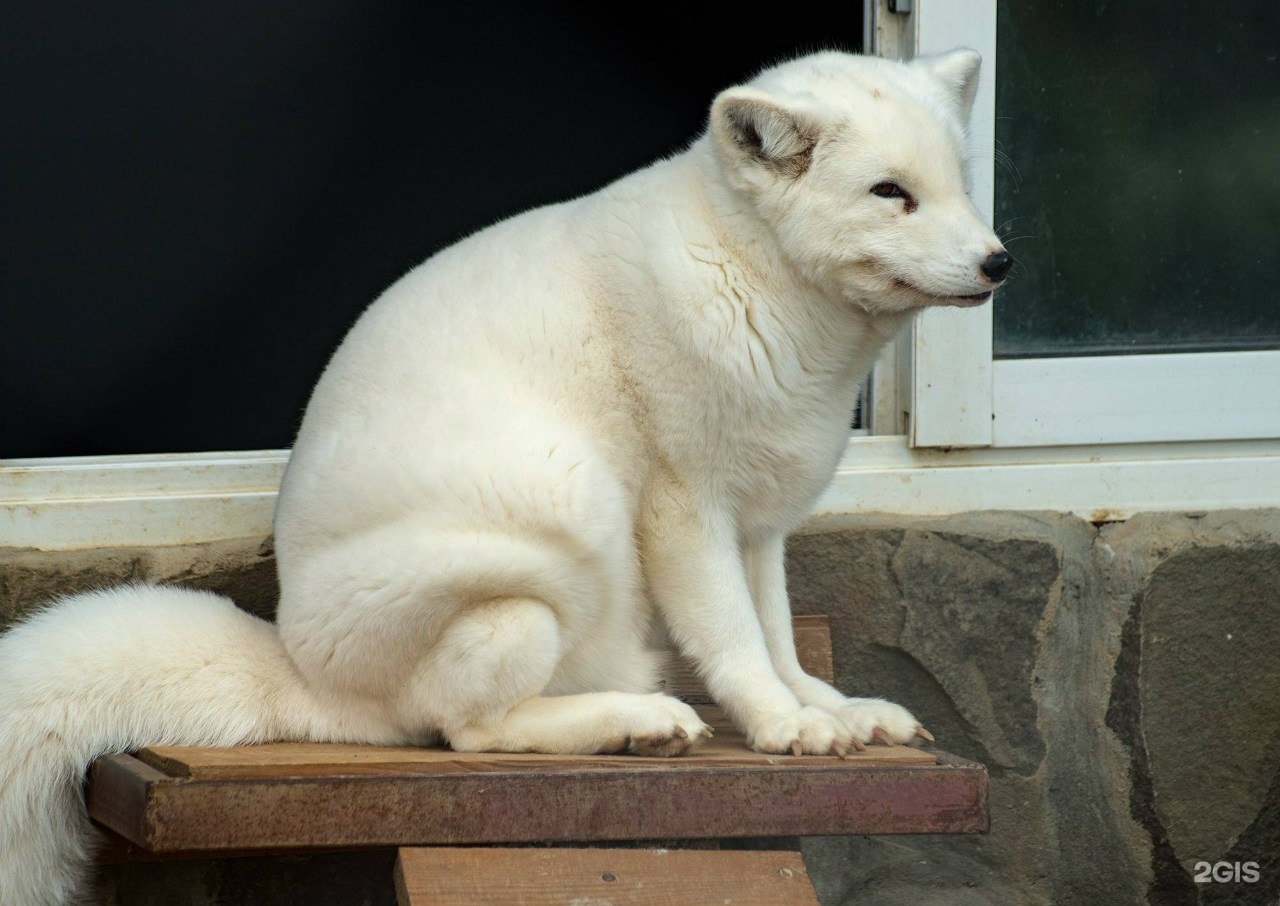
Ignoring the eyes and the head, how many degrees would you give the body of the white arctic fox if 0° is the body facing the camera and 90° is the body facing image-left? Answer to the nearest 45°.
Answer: approximately 270°
